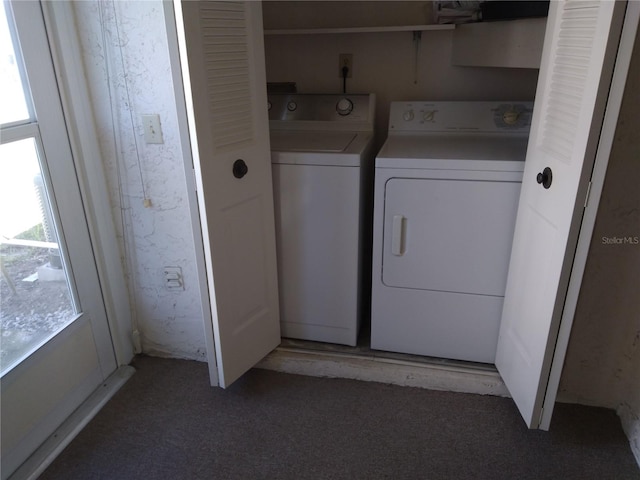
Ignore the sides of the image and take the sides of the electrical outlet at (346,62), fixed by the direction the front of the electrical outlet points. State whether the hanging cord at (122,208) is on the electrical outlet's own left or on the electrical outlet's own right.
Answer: on the electrical outlet's own right

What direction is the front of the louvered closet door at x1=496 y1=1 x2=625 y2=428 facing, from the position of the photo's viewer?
facing the viewer and to the left of the viewer

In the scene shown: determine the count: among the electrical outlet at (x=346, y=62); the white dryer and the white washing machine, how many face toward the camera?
3

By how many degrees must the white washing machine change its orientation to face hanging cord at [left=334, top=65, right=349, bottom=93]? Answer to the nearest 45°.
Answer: approximately 180°

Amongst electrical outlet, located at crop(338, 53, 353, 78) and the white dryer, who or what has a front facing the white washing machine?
the electrical outlet

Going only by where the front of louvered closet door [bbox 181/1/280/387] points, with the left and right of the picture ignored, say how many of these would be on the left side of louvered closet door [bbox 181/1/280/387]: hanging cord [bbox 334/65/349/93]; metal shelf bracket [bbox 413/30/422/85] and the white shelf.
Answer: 3

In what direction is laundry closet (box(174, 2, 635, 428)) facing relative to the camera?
toward the camera

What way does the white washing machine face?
toward the camera

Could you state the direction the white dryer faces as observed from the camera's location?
facing the viewer

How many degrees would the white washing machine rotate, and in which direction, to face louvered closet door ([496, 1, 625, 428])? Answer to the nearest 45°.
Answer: approximately 45° to its left

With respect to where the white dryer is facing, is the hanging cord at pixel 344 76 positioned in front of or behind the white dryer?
behind

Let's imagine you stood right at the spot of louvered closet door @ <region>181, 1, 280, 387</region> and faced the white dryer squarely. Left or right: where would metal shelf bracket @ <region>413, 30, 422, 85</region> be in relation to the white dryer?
left

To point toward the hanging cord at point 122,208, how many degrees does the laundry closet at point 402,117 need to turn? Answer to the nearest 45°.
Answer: approximately 90° to its right

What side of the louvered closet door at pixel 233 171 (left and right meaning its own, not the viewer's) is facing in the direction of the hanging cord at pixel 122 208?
back
